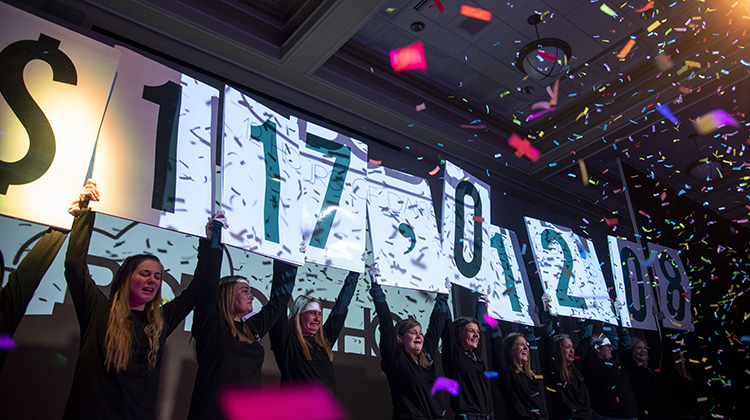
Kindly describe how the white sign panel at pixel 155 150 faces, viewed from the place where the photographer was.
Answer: facing the viewer and to the right of the viewer

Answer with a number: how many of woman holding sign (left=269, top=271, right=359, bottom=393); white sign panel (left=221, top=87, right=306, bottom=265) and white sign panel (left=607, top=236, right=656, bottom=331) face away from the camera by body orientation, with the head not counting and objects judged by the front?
0

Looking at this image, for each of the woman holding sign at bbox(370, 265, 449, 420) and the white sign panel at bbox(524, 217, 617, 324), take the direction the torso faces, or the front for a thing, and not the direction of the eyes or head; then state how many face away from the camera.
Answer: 0

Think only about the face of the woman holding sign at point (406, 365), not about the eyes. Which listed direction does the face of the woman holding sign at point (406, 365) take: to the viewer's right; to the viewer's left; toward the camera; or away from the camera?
toward the camera

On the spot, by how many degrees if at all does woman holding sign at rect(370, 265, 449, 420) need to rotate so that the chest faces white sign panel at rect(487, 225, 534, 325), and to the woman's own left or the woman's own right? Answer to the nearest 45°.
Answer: approximately 90° to the woman's own left

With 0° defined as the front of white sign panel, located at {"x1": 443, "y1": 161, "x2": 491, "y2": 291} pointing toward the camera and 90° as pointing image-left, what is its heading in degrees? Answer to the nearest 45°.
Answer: approximately 315°

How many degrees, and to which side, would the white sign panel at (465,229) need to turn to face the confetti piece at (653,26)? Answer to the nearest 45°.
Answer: approximately 45° to its left

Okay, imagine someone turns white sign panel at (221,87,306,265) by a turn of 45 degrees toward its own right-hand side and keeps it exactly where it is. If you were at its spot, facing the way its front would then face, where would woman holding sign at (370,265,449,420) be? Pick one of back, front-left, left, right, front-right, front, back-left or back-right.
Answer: back-left

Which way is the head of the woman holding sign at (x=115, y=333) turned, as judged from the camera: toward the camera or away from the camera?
toward the camera

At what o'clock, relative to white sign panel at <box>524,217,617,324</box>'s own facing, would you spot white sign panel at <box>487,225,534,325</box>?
white sign panel at <box>487,225,534,325</box> is roughly at 3 o'clock from white sign panel at <box>524,217,617,324</box>.

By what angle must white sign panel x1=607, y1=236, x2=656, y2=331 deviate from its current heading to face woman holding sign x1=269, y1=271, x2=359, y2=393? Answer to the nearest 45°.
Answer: approximately 90° to its right

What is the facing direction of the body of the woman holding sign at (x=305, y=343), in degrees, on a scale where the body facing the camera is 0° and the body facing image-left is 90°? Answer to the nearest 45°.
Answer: approximately 315°

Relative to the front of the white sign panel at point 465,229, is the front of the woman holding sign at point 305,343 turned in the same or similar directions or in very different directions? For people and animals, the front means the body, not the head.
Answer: same or similar directions

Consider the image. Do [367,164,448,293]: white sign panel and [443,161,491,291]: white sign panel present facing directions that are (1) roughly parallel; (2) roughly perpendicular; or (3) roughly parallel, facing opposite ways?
roughly parallel

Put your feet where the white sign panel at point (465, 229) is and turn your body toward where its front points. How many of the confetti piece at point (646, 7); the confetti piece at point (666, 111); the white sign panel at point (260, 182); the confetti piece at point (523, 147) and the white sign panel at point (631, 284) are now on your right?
1
